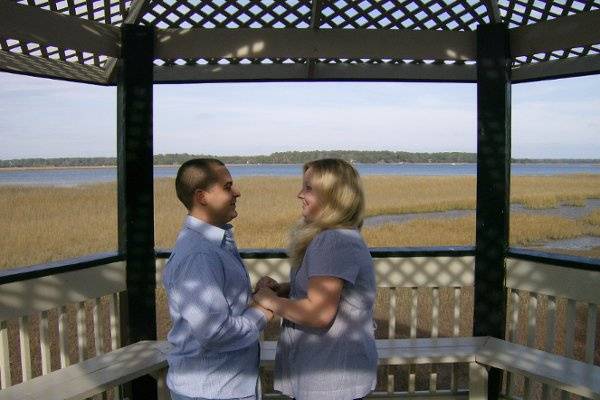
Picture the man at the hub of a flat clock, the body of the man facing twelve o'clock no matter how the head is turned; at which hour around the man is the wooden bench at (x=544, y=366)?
The wooden bench is roughly at 11 o'clock from the man.

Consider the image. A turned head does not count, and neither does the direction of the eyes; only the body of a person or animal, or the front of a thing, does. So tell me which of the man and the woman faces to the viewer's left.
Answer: the woman

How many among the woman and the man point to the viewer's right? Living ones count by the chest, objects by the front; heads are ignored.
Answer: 1

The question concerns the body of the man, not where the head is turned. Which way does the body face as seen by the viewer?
to the viewer's right

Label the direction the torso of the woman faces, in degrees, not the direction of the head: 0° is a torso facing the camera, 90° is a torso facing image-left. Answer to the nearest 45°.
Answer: approximately 90°

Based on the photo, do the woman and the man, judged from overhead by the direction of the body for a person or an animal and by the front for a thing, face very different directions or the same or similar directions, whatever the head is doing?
very different directions

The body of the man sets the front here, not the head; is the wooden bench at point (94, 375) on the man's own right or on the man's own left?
on the man's own left

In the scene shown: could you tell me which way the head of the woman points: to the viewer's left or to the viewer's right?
to the viewer's left

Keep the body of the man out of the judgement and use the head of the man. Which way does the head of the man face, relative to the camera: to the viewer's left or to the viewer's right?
to the viewer's right
